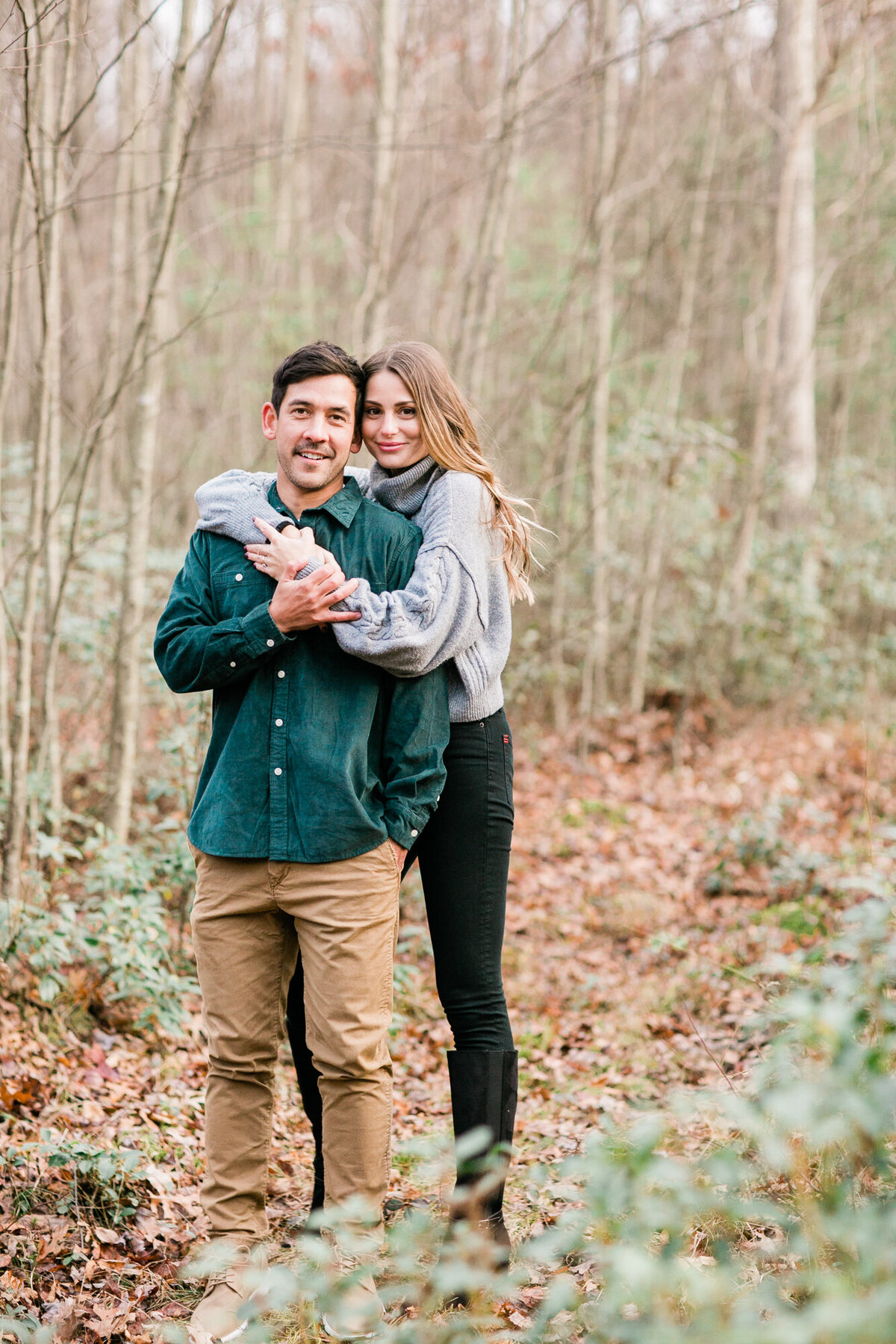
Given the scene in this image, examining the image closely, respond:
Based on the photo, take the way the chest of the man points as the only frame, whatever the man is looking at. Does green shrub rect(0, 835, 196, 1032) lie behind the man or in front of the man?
behind

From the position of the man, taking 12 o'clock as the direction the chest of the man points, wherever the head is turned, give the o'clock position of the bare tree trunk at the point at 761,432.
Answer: The bare tree trunk is roughly at 7 o'clock from the man.

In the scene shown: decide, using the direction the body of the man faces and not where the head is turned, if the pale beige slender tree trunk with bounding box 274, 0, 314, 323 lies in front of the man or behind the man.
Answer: behind

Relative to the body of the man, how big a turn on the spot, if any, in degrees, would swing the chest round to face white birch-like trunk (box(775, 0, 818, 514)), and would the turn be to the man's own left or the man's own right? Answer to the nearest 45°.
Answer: approximately 135° to the man's own left

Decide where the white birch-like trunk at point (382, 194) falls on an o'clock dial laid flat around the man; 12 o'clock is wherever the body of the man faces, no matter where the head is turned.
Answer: The white birch-like trunk is roughly at 6 o'clock from the man.

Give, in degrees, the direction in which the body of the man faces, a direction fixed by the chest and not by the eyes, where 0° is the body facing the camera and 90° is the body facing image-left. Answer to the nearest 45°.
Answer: approximately 0°

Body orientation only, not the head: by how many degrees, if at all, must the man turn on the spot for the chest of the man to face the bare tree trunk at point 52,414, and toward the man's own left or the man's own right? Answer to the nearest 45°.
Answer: approximately 135° to the man's own right

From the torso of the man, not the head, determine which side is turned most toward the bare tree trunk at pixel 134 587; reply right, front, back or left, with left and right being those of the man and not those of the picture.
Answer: back
